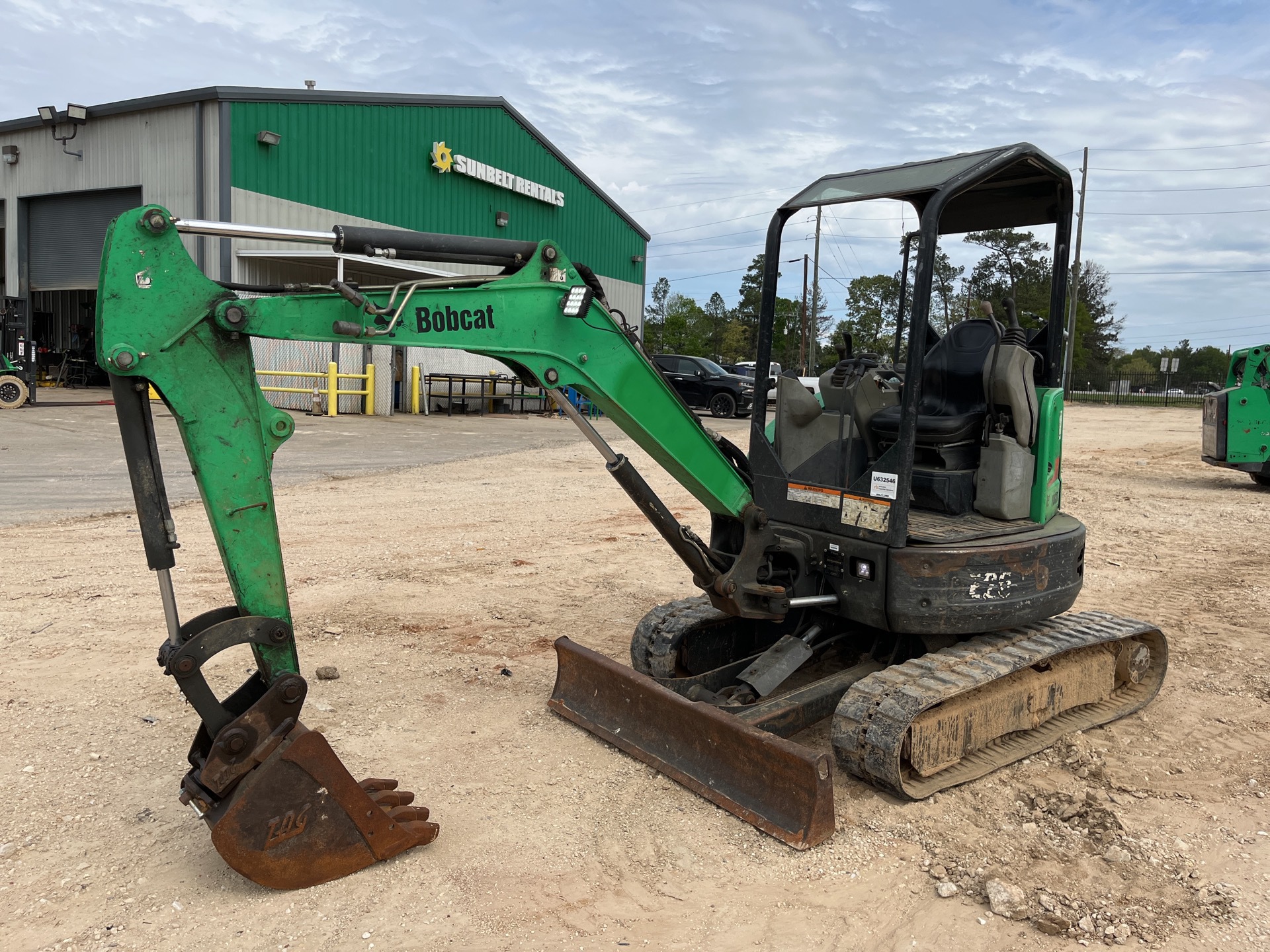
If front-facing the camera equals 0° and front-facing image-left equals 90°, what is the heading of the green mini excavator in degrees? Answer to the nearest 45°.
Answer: approximately 45°

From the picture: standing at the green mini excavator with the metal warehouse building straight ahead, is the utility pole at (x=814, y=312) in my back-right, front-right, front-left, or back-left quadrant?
front-right

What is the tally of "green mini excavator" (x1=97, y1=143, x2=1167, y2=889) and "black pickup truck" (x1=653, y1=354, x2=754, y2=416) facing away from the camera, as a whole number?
0

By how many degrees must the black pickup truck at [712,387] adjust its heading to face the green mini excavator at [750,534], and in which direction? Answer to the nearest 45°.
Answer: approximately 45° to its right

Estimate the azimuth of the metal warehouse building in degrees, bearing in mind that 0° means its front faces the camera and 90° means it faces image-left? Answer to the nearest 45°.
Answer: approximately 315°

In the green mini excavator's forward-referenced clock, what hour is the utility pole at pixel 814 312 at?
The utility pole is roughly at 5 o'clock from the green mini excavator.

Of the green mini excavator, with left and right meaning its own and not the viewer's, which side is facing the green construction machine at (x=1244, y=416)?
back

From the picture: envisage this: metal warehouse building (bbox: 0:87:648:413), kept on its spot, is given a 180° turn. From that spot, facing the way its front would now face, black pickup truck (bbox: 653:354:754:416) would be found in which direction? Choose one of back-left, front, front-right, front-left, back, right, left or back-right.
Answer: back-right

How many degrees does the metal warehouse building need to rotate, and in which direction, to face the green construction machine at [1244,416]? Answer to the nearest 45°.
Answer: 0° — it already faces it
